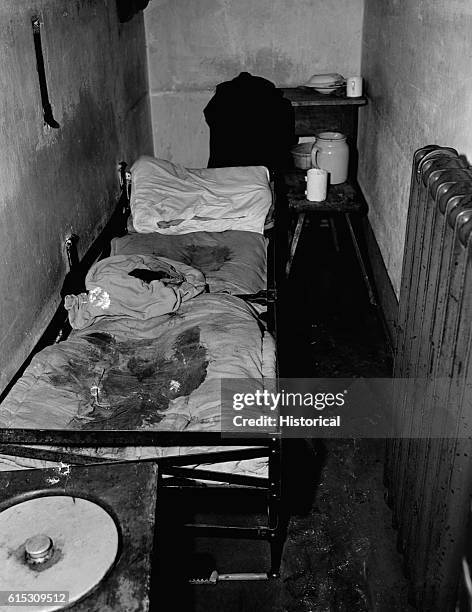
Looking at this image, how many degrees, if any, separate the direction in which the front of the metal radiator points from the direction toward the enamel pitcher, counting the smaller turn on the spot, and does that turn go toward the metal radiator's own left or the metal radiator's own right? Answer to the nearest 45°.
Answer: approximately 90° to the metal radiator's own right

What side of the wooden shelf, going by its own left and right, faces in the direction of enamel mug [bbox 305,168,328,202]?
front

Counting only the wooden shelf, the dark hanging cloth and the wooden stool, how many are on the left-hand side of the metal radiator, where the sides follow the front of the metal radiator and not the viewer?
0

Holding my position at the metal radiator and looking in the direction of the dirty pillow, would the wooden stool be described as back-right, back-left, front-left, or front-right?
front-right

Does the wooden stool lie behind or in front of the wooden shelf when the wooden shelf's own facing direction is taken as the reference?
in front

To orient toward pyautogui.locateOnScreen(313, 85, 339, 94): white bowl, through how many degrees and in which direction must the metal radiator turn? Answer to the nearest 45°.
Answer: approximately 90° to its right

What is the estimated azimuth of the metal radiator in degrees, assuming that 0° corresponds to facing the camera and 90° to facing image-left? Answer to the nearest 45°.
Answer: approximately 90°

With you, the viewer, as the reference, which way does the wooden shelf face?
facing the viewer

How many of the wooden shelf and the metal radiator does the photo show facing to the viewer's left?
1

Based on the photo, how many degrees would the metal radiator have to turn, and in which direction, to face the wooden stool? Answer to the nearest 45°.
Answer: approximately 90° to its right

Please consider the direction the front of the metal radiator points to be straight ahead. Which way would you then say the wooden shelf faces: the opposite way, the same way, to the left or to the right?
to the left

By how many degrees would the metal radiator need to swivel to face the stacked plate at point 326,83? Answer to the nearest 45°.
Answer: approximately 90° to its right

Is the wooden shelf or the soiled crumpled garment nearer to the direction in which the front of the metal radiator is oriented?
the soiled crumpled garment
